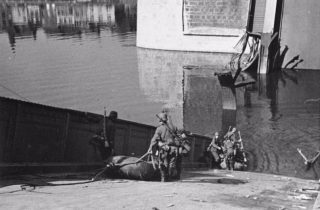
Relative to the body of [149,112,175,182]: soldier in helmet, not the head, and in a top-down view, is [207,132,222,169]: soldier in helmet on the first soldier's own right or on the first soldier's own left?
on the first soldier's own right
